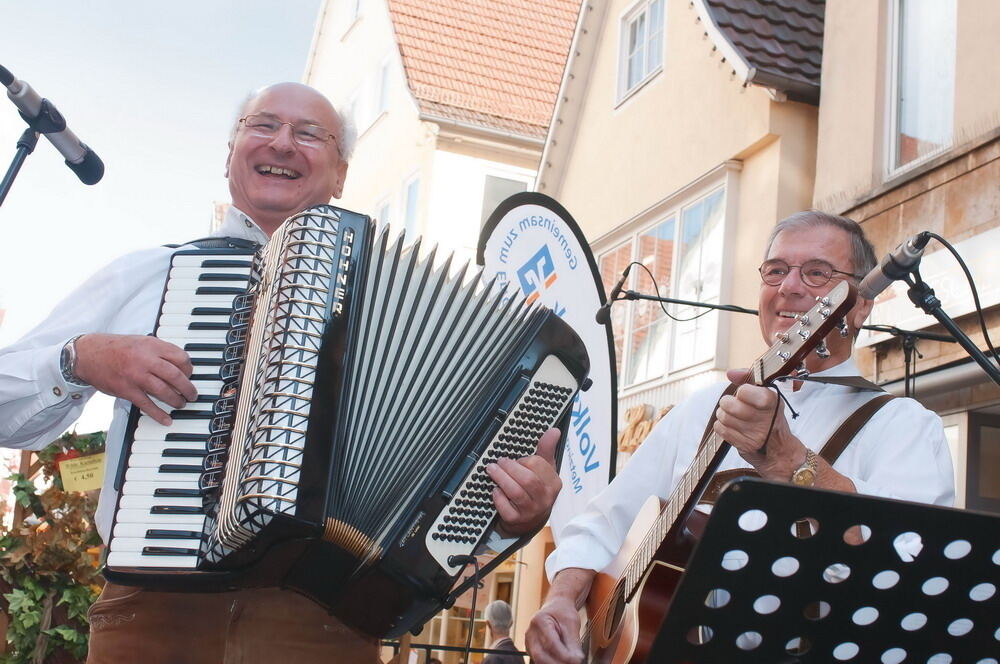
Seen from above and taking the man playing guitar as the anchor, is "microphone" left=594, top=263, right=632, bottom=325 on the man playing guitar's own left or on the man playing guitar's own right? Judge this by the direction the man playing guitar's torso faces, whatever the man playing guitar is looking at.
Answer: on the man playing guitar's own right

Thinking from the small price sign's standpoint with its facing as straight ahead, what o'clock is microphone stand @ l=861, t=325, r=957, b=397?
The microphone stand is roughly at 10 o'clock from the small price sign.

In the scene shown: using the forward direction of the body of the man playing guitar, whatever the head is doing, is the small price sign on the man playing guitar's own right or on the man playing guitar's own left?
on the man playing guitar's own right

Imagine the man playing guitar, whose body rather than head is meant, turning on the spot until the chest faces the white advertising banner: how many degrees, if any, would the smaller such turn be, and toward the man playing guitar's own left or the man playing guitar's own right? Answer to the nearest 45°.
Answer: approximately 90° to the man playing guitar's own right

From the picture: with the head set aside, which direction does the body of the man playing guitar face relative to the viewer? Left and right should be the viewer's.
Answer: facing the viewer and to the left of the viewer

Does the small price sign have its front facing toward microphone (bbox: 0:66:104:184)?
yes

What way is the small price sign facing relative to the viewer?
toward the camera

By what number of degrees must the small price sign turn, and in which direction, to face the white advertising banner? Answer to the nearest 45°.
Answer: approximately 45° to its left

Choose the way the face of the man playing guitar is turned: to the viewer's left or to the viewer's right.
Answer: to the viewer's left

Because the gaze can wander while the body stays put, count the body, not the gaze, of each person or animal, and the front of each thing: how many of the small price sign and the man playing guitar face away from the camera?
0
